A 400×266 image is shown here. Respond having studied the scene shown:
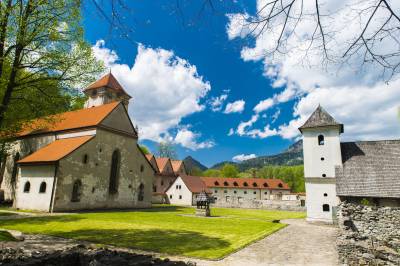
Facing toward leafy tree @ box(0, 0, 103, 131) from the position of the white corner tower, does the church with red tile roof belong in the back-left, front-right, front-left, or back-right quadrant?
front-right

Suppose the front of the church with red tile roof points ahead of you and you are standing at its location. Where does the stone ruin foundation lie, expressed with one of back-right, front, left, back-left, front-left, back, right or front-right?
front-right

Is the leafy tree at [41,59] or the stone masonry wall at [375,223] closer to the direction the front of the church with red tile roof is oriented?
the stone masonry wall

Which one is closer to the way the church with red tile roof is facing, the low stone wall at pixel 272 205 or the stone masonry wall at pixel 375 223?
the stone masonry wall

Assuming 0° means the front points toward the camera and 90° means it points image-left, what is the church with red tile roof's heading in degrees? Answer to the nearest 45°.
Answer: approximately 315°

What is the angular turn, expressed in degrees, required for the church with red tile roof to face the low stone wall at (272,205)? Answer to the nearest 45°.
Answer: approximately 45° to its left

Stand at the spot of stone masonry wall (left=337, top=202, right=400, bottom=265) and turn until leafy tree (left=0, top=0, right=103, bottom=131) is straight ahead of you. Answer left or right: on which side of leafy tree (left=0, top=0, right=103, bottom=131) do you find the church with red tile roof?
right

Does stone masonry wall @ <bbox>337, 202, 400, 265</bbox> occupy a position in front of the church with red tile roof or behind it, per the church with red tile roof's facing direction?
in front

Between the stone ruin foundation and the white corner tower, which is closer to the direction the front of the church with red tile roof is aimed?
the white corner tower

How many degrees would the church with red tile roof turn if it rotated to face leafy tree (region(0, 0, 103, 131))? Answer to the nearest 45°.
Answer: approximately 45° to its right

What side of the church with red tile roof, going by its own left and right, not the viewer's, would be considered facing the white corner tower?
front

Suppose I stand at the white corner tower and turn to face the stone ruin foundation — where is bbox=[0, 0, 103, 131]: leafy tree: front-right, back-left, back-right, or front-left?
front-right

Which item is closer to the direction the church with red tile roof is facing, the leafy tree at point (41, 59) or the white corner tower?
the white corner tower
